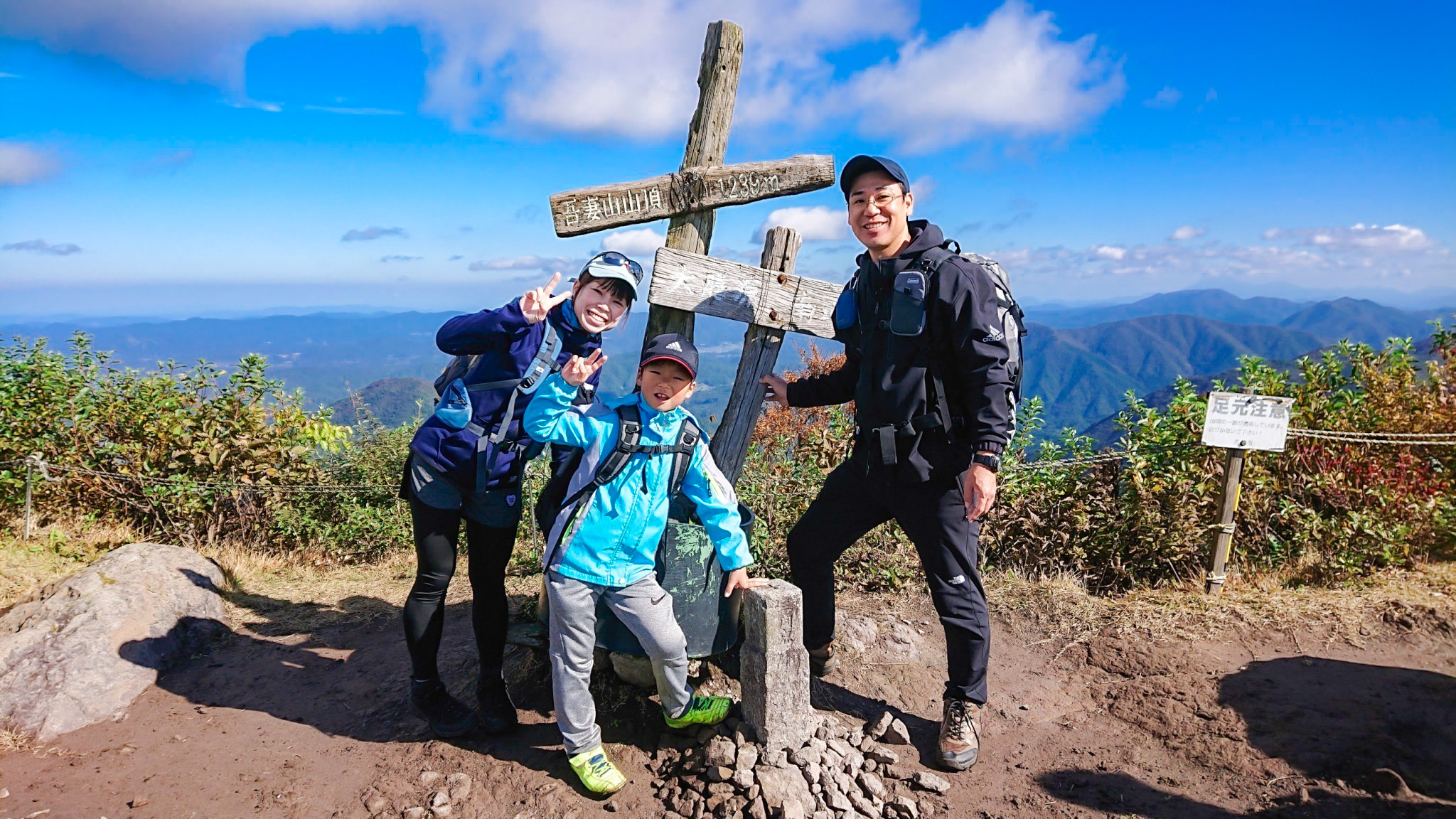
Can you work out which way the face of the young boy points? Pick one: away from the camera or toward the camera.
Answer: toward the camera

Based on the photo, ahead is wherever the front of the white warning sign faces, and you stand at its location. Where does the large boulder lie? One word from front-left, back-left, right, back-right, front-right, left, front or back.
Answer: front-right

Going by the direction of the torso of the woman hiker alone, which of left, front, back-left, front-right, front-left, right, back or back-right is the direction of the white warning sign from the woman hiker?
front-left

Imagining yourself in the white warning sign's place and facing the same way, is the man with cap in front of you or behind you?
in front

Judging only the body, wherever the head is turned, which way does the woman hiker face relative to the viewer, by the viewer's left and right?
facing the viewer and to the right of the viewer

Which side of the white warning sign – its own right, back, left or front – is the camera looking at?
front

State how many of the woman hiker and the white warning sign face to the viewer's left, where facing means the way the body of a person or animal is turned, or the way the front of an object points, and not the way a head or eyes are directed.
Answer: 0

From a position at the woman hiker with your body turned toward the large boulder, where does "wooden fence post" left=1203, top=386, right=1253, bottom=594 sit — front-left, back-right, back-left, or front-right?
back-right

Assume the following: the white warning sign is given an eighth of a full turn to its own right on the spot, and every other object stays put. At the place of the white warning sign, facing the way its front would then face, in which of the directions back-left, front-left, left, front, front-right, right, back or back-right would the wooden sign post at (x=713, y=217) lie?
front

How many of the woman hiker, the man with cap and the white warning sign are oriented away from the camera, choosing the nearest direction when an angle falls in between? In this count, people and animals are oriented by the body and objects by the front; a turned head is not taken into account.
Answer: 0

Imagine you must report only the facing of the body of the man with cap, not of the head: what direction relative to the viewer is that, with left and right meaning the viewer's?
facing the viewer and to the left of the viewer

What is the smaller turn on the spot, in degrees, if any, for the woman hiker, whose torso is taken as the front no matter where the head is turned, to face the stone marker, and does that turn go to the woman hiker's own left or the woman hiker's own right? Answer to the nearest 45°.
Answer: approximately 45° to the woman hiker's own left

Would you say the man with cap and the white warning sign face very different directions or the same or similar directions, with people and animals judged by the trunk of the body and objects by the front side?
same or similar directions

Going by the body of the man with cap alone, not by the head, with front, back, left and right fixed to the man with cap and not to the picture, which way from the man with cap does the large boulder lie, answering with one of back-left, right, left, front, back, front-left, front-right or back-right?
front-right

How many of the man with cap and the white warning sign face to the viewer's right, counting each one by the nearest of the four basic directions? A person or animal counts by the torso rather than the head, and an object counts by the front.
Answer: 0
